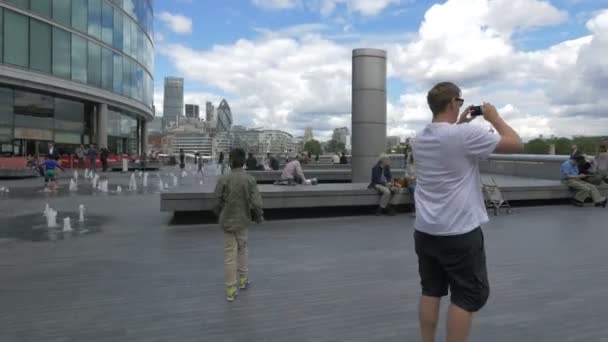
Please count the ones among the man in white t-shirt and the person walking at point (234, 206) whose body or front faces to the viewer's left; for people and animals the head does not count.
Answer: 0

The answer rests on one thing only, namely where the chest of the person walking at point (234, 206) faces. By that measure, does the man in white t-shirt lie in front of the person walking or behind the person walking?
behind

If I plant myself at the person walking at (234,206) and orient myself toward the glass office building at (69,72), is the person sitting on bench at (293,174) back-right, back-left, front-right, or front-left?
front-right

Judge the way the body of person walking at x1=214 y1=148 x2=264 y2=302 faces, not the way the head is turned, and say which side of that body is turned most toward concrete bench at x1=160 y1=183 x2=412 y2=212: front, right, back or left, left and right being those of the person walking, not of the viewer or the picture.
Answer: front

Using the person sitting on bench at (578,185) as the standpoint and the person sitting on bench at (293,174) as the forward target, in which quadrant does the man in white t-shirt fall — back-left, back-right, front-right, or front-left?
front-left

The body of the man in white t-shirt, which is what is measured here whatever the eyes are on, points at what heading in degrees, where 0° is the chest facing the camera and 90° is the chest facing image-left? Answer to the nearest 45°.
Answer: approximately 225°

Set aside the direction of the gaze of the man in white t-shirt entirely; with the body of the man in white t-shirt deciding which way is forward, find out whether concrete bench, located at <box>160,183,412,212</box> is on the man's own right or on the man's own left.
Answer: on the man's own left

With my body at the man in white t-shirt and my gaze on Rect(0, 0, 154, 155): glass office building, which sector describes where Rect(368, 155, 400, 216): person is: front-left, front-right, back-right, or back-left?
front-right

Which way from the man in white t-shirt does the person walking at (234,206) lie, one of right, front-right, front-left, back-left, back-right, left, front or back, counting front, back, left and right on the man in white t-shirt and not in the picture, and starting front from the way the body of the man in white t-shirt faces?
left

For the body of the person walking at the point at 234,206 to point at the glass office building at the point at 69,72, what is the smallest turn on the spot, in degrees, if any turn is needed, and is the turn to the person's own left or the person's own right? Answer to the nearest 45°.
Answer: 0° — they already face it

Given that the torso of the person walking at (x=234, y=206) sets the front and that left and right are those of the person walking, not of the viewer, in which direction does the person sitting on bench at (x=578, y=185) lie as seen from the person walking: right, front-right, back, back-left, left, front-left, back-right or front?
front-right

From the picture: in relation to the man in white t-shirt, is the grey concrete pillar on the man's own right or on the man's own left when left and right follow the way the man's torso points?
on the man's own left

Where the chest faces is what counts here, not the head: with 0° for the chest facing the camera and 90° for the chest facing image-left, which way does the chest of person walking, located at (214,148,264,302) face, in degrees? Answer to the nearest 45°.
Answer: approximately 180°
